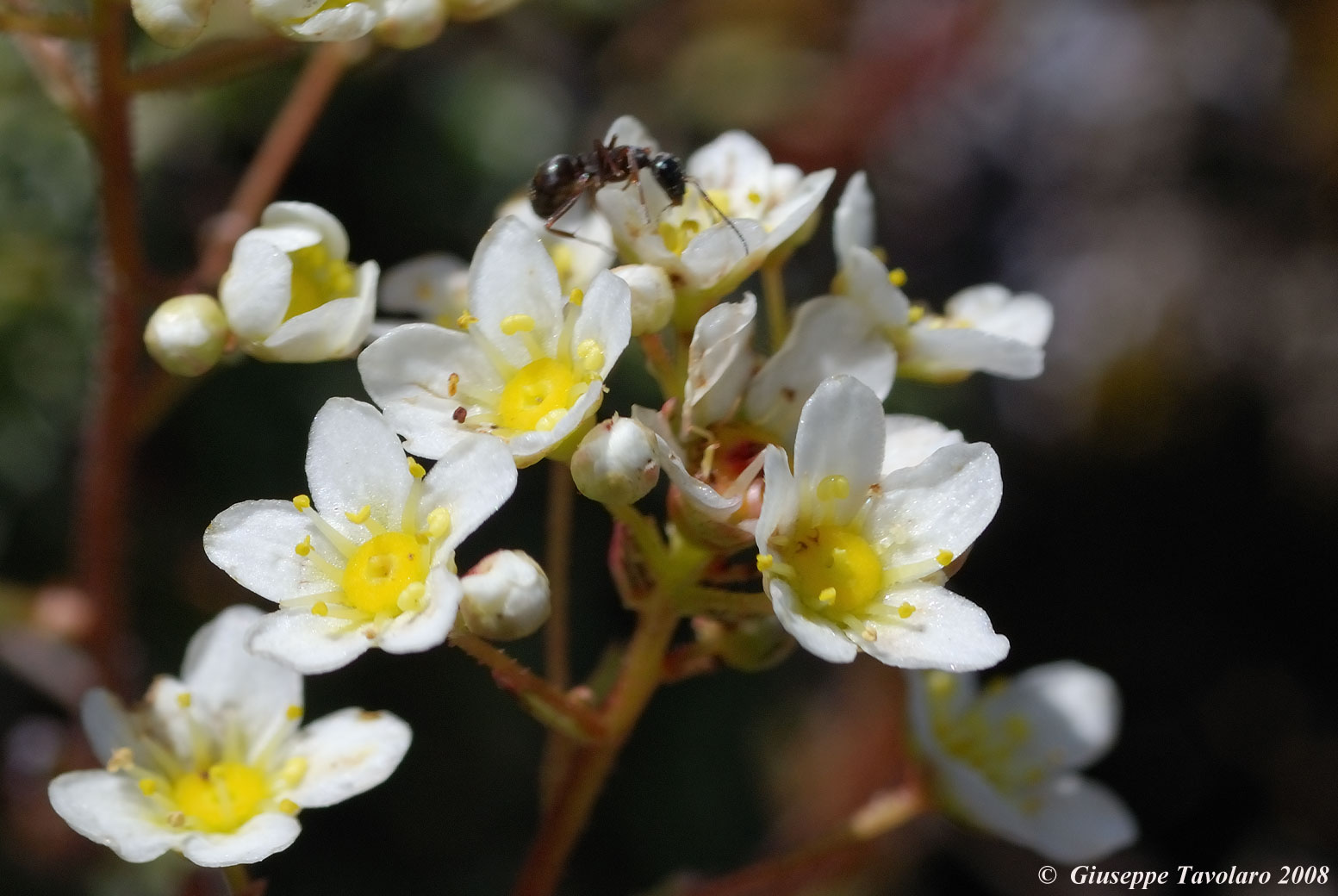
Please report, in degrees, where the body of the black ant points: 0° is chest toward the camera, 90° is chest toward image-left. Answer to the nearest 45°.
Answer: approximately 270°
